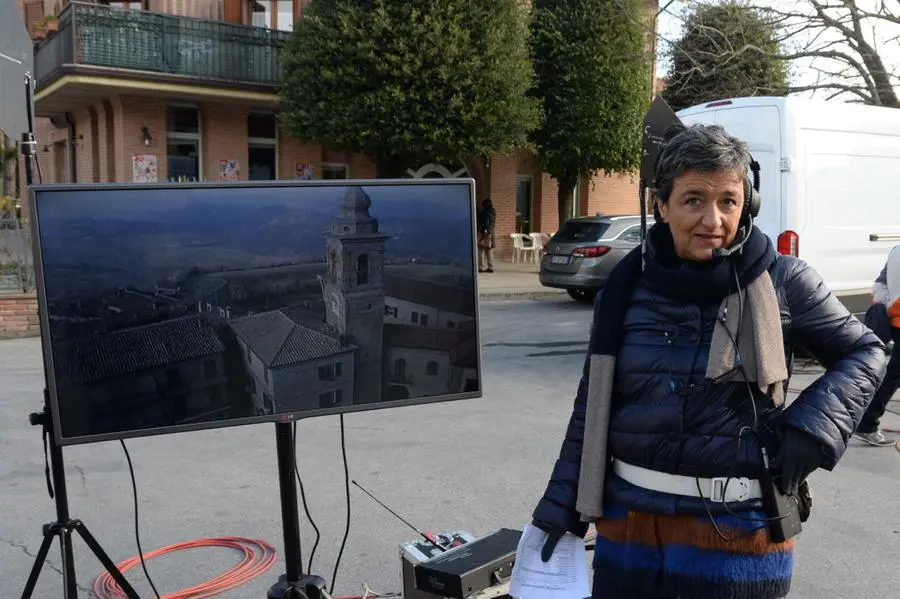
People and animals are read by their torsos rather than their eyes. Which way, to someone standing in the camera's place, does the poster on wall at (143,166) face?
facing the viewer

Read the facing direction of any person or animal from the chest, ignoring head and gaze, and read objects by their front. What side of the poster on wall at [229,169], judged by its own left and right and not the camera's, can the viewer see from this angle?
front

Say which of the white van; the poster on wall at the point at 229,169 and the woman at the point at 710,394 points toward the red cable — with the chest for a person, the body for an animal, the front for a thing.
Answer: the poster on wall

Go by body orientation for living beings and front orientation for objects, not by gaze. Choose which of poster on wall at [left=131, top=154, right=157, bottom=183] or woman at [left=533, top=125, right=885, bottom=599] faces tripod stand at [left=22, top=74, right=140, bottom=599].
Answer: the poster on wall

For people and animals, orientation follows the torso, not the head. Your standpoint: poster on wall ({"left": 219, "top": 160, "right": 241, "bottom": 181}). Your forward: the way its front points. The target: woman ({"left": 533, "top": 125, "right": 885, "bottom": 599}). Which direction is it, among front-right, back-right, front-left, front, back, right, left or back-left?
front

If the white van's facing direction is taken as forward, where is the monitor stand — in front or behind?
behind

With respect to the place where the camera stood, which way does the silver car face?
facing away from the viewer and to the right of the viewer

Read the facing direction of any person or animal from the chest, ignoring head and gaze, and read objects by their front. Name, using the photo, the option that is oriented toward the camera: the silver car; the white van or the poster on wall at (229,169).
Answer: the poster on wall

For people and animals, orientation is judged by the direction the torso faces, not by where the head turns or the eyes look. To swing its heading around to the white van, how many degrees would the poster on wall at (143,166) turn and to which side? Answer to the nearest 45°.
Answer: approximately 45° to its left

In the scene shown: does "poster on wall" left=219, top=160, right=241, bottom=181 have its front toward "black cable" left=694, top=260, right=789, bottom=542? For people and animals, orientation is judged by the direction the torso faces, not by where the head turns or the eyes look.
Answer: yes

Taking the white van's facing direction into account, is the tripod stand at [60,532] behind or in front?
behind

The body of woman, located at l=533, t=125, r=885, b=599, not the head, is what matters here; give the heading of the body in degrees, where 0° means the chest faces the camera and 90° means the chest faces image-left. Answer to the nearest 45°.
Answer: approximately 0°

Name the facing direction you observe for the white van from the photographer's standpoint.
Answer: facing away from the viewer and to the right of the viewer
